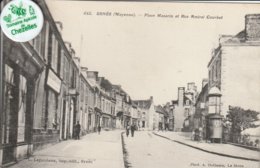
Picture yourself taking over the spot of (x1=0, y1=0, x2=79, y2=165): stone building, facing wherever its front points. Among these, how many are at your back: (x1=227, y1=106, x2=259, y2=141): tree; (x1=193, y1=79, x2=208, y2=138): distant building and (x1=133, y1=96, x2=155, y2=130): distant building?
0

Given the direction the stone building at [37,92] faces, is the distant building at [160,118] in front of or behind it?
in front

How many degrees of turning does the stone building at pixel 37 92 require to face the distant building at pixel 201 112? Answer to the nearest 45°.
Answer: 0° — it already faces it

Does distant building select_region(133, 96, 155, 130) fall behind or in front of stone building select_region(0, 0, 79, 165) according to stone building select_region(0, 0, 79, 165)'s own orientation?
in front

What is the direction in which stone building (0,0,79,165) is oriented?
to the viewer's right

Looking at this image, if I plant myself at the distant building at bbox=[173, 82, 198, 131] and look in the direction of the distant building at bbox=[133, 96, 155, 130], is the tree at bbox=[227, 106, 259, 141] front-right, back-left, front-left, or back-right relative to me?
back-left

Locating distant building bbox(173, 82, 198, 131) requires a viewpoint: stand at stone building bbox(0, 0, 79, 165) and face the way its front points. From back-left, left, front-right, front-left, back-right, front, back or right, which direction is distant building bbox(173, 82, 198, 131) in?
left
